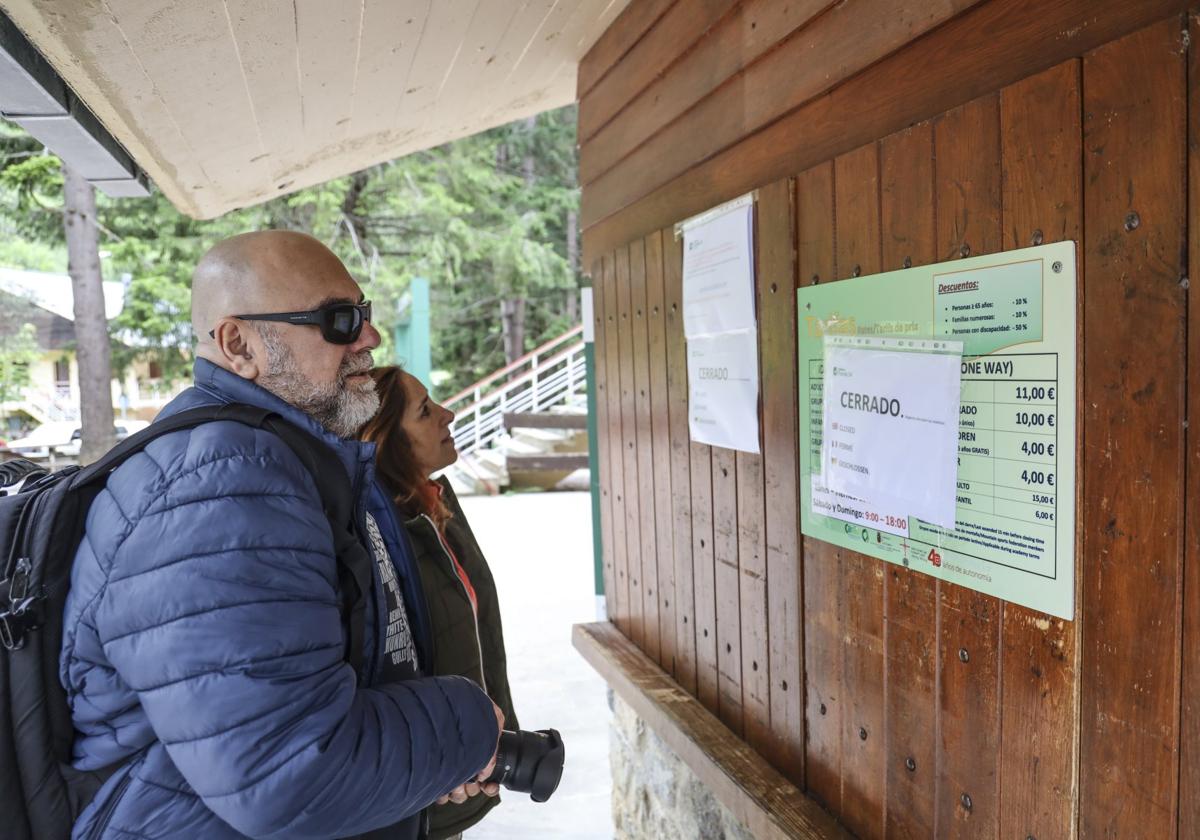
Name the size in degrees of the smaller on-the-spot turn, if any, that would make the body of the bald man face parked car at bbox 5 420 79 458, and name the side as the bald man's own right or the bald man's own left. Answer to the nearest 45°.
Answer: approximately 90° to the bald man's own left

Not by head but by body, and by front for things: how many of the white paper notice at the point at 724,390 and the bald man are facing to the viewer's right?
1

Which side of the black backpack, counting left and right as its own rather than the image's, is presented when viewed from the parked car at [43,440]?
right

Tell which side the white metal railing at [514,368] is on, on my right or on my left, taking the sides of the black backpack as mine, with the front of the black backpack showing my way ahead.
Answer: on my right

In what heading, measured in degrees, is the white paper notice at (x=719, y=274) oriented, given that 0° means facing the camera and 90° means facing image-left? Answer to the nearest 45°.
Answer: approximately 45°

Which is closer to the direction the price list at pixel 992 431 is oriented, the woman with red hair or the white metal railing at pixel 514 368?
the woman with red hair

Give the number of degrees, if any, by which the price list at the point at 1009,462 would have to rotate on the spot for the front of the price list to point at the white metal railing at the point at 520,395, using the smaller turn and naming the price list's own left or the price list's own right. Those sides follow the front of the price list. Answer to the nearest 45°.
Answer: approximately 90° to the price list's own right

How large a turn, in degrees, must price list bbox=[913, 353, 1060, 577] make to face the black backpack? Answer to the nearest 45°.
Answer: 0° — it already faces it

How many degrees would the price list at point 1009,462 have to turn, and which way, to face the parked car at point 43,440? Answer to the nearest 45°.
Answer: approximately 90° to its right

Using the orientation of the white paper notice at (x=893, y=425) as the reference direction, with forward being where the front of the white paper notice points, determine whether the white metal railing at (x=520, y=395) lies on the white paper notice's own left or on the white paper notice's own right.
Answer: on the white paper notice's own right

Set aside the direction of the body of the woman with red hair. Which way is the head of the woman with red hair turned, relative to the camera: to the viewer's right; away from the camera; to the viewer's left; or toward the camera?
to the viewer's right

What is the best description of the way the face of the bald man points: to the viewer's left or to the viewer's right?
to the viewer's right

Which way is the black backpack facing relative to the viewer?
to the viewer's left
